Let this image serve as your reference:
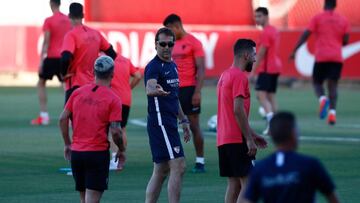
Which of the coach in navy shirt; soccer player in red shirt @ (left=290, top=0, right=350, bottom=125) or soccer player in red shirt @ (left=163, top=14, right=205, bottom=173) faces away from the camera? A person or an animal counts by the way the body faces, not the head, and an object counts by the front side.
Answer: soccer player in red shirt @ (left=290, top=0, right=350, bottom=125)

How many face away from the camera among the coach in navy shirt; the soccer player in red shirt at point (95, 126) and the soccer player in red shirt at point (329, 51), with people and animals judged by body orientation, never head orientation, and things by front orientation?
2

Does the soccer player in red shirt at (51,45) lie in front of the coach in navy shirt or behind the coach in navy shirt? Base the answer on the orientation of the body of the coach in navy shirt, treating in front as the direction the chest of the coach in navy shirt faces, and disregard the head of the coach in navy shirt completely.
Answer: behind

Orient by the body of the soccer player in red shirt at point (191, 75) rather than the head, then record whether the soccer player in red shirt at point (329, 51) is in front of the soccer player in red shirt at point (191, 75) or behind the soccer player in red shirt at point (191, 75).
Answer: behind

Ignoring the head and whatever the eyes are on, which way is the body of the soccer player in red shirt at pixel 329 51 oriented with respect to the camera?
away from the camera

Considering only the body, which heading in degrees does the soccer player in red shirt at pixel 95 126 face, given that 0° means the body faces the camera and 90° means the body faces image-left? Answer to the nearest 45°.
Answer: approximately 180°

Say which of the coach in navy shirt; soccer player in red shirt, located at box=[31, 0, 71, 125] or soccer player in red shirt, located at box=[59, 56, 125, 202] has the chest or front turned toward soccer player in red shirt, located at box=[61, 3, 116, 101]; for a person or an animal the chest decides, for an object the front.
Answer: soccer player in red shirt, located at box=[59, 56, 125, 202]

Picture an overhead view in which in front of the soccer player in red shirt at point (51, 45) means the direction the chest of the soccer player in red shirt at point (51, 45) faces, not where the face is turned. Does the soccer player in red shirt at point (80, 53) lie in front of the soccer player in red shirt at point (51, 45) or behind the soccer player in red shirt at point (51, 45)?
behind

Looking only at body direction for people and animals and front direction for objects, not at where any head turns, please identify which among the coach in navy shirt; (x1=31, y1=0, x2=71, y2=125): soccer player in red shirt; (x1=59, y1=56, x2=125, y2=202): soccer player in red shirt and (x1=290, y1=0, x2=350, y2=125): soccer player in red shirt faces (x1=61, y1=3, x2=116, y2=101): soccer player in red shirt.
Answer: (x1=59, y1=56, x2=125, y2=202): soccer player in red shirt

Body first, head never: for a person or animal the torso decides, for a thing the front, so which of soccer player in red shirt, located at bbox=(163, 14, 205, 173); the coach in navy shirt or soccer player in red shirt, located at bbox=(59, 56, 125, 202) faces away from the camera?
soccer player in red shirt, located at bbox=(59, 56, 125, 202)
